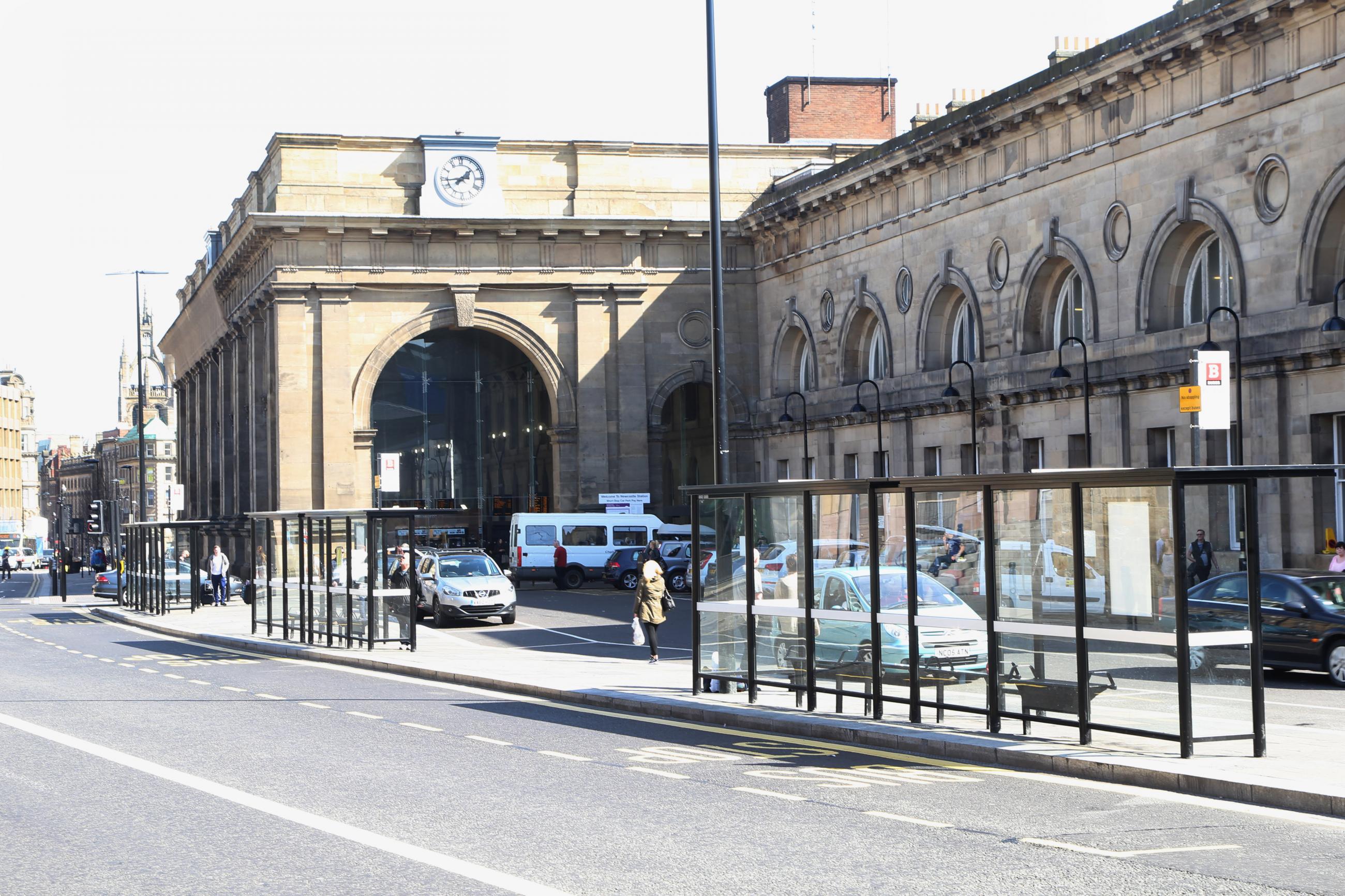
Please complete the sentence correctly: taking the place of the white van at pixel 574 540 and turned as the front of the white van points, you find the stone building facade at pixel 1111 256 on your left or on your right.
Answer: on your right

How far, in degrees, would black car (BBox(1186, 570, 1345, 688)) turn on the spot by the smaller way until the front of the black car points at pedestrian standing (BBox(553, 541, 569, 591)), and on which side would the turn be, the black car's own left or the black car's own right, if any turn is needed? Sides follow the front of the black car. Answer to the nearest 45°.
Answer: approximately 180°

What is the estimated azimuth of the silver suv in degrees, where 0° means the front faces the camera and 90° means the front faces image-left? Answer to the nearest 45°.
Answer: approximately 315°
